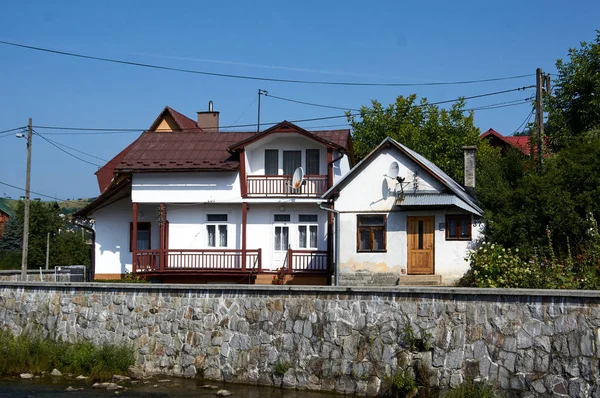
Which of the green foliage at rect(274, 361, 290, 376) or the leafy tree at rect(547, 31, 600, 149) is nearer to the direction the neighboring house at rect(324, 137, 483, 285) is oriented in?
the green foliage

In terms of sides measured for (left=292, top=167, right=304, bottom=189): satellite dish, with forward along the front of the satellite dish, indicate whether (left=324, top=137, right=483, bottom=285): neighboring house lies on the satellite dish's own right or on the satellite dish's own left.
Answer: on the satellite dish's own left

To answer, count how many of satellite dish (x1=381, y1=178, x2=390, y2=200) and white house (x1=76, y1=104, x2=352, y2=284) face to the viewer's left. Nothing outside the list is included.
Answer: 1

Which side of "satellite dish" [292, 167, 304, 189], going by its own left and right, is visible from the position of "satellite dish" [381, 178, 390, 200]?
back

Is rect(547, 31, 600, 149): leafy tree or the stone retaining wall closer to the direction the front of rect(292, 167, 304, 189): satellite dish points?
the stone retaining wall

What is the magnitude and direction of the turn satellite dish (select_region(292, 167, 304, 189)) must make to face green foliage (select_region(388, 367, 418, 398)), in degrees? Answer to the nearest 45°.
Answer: approximately 45° to its left

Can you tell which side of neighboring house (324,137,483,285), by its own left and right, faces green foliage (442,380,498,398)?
front

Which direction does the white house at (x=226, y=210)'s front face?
toward the camera

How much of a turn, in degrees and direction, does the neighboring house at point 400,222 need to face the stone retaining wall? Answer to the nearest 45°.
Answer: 0° — it already faces it

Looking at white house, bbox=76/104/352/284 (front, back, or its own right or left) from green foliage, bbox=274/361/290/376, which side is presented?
front

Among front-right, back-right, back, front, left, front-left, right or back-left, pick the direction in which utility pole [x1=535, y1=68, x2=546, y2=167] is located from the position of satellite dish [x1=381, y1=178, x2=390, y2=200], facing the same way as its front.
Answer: back

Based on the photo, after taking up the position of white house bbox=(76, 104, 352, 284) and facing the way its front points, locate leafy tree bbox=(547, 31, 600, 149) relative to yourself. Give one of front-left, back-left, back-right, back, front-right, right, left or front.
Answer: left

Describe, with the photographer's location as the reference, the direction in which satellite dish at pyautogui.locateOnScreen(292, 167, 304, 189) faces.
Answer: facing the viewer and to the left of the viewer

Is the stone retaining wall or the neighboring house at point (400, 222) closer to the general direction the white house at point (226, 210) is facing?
the stone retaining wall

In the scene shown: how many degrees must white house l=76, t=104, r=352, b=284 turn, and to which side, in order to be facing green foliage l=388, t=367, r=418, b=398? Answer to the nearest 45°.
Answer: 0° — it already faces it

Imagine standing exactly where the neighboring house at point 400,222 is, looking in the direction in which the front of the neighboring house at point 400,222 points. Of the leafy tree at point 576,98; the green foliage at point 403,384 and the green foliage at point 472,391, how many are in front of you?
2
